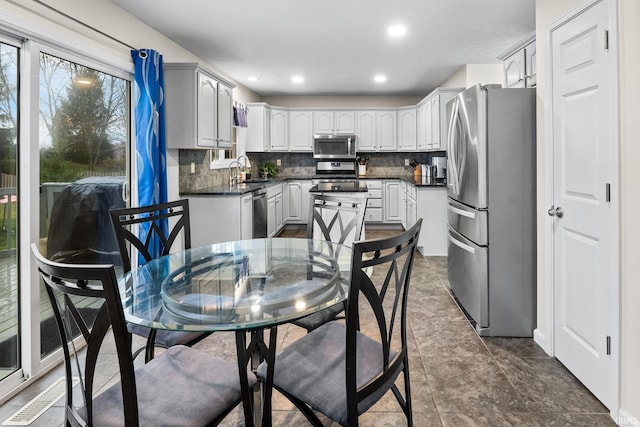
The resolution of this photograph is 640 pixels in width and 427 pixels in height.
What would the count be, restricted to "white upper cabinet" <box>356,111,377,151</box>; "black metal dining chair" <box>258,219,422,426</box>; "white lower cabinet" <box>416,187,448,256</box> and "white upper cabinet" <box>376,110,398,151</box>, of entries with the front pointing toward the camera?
2

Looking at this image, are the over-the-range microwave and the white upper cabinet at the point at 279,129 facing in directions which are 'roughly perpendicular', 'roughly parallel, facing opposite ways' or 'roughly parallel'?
roughly parallel

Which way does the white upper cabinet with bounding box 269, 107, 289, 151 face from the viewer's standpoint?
toward the camera

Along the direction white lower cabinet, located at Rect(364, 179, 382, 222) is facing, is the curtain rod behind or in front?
in front

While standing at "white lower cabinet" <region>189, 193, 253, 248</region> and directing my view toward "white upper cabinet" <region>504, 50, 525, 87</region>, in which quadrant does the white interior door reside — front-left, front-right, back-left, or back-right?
front-right

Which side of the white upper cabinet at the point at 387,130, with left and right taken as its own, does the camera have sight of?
front
